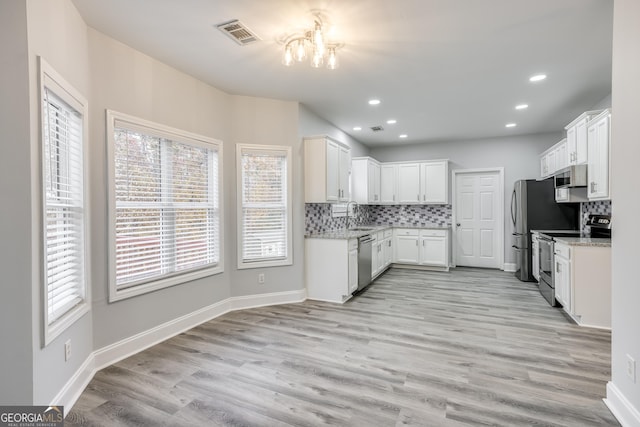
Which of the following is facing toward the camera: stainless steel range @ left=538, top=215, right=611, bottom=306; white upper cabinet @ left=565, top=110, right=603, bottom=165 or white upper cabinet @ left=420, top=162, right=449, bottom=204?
white upper cabinet @ left=420, top=162, right=449, bottom=204

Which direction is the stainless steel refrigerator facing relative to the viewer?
to the viewer's left

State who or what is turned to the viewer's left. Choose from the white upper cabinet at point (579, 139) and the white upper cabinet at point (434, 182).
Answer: the white upper cabinet at point (579, 139)

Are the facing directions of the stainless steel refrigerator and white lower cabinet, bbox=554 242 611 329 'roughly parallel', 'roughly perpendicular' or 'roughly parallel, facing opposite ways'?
roughly parallel

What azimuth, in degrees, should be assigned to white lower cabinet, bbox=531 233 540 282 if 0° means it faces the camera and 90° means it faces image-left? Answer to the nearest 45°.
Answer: approximately 90°

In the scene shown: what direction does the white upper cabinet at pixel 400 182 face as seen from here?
toward the camera

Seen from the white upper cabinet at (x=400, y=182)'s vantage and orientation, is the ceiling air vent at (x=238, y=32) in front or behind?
in front

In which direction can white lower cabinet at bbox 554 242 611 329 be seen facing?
to the viewer's left

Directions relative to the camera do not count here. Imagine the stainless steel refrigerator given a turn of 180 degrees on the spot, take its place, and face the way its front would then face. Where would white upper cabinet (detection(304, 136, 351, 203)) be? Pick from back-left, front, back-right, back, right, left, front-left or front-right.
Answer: back-right

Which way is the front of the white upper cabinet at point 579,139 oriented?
to the viewer's left

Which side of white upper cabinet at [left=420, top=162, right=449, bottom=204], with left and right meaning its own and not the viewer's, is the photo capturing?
front

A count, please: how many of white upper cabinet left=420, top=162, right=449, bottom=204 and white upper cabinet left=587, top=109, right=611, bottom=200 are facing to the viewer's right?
0

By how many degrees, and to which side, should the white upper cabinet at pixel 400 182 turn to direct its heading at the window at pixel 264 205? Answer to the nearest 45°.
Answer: approximately 45° to its right

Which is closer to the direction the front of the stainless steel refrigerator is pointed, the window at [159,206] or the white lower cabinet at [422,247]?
the white lower cabinet

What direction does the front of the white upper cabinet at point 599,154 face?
to the viewer's left
